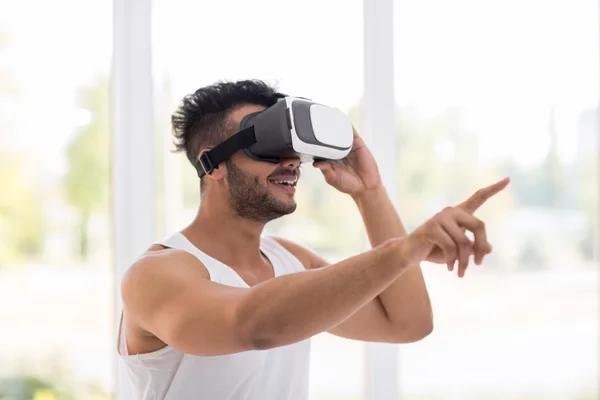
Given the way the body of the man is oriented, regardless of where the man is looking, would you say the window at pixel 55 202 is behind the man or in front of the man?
behind

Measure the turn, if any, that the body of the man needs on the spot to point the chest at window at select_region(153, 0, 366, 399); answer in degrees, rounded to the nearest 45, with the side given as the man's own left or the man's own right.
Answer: approximately 135° to the man's own left

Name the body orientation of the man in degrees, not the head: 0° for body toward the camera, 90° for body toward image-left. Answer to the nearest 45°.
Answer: approximately 315°

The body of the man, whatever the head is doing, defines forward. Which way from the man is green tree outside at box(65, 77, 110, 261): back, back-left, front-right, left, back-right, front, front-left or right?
back

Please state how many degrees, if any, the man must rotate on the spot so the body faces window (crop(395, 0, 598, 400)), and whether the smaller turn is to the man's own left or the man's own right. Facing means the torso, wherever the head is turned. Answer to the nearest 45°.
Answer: approximately 90° to the man's own left
